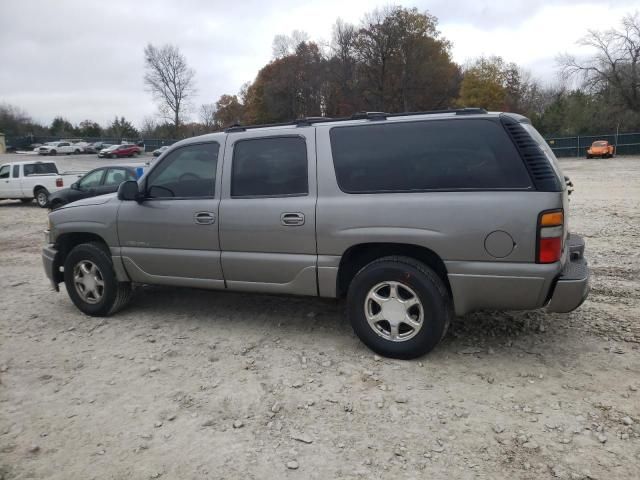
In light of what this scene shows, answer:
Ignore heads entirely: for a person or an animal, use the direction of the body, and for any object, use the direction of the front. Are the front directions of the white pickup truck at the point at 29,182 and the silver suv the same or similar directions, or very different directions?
same or similar directions

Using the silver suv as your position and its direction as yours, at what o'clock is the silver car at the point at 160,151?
The silver car is roughly at 1 o'clock from the silver suv.

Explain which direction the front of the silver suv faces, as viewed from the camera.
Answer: facing away from the viewer and to the left of the viewer

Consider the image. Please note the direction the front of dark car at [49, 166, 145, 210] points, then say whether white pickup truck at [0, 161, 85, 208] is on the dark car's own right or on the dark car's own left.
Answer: on the dark car's own right

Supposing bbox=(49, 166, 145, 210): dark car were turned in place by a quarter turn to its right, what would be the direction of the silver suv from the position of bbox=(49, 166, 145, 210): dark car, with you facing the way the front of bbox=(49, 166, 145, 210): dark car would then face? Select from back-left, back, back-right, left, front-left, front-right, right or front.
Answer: back

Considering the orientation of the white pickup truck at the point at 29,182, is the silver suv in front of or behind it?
behind

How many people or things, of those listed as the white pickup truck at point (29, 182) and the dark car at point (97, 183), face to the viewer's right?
0

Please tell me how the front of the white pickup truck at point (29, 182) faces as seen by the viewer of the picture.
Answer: facing away from the viewer and to the left of the viewer

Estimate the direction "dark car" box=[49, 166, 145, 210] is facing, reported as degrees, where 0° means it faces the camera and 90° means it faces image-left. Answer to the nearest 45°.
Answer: approximately 90°

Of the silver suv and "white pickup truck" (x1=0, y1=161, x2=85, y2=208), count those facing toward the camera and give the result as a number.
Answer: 0

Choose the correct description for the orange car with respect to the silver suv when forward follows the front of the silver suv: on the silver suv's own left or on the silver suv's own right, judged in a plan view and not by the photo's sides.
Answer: on the silver suv's own right
